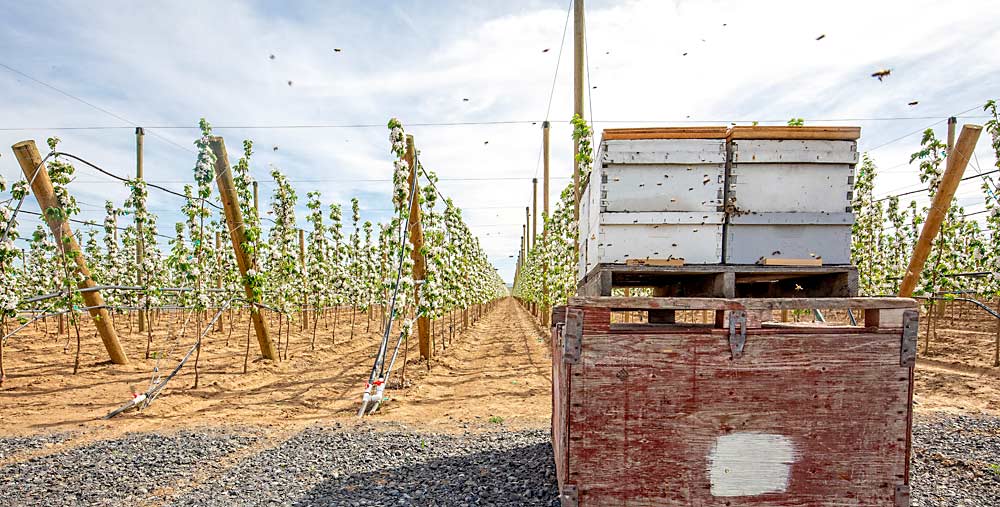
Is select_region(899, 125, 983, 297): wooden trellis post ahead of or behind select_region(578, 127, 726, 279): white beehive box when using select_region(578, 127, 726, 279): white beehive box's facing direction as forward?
behind

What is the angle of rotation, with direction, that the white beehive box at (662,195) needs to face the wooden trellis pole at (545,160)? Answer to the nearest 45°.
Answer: approximately 180°

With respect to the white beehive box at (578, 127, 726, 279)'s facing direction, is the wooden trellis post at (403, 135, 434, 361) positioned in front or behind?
behind

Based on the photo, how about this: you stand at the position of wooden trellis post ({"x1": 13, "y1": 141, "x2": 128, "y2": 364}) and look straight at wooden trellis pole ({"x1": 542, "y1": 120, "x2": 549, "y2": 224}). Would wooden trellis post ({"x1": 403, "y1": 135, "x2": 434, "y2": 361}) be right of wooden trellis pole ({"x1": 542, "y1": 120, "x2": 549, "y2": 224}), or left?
right

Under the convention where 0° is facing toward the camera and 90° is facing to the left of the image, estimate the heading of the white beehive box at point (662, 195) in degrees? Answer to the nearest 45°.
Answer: approximately 0°
